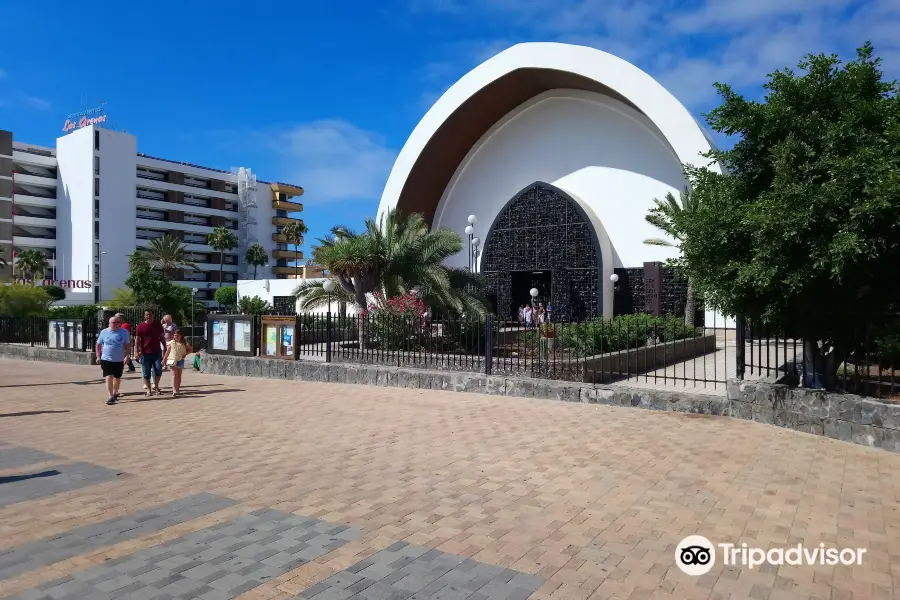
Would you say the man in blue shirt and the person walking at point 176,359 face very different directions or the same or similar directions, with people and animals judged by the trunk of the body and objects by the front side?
same or similar directions

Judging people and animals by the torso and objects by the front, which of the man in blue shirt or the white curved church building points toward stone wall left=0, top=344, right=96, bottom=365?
the white curved church building

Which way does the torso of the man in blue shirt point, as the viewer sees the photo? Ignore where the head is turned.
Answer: toward the camera

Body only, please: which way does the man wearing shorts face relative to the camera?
toward the camera

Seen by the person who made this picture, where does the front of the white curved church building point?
facing the viewer and to the left of the viewer

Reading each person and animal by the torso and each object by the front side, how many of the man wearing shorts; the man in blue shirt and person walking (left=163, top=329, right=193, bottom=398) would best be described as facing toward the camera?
3

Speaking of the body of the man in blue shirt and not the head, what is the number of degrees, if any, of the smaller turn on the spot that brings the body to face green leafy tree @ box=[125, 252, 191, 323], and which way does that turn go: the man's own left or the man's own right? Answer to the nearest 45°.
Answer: approximately 180°

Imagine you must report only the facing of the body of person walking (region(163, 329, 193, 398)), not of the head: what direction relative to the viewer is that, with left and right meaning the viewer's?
facing the viewer

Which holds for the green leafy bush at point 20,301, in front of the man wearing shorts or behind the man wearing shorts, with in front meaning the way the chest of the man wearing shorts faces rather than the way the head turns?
behind

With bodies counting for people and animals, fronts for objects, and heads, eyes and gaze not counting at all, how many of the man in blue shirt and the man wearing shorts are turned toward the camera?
2

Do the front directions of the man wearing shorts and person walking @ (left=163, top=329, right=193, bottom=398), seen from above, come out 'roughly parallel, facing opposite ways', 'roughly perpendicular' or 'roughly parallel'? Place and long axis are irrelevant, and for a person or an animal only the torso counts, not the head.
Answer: roughly parallel

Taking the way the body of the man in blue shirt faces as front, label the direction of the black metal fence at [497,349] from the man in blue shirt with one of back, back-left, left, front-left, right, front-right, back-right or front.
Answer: left

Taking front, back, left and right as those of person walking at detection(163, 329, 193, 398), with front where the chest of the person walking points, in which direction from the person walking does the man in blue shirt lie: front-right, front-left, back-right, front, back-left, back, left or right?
front-right
